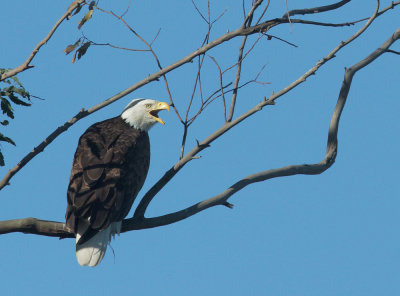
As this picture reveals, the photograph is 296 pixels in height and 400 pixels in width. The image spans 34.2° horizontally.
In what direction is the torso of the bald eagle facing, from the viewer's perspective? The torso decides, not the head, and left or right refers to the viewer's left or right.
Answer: facing away from the viewer and to the right of the viewer

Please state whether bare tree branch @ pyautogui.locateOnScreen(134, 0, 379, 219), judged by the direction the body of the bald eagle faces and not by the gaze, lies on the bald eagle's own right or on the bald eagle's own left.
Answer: on the bald eagle's own right
